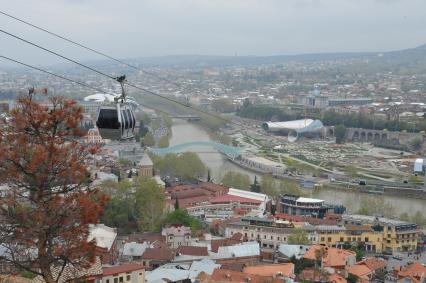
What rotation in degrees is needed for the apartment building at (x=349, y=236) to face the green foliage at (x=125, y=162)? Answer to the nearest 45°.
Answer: approximately 135° to its right

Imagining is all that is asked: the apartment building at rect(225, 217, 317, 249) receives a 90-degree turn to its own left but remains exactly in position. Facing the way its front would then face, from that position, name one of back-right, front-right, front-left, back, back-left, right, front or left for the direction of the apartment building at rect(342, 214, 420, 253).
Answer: front

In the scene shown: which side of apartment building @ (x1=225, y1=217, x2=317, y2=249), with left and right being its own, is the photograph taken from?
front

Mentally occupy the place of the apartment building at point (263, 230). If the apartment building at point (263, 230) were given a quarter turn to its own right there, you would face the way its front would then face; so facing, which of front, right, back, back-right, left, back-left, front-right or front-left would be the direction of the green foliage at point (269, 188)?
right

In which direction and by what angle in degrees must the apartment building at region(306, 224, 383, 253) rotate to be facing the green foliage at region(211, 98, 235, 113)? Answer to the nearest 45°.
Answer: approximately 180°

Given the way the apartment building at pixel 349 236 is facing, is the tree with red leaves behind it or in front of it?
in front

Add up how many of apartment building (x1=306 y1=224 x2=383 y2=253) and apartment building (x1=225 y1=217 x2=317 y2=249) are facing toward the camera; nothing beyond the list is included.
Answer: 2

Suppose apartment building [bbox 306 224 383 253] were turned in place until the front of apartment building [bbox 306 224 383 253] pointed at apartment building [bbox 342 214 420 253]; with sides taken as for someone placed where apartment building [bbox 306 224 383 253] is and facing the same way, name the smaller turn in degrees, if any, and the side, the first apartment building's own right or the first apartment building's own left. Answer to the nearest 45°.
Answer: approximately 135° to the first apartment building's own left

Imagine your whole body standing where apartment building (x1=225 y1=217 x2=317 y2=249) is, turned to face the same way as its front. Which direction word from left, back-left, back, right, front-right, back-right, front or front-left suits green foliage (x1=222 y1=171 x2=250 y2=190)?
back

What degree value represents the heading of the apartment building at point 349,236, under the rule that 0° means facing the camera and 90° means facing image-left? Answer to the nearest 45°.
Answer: approximately 0°

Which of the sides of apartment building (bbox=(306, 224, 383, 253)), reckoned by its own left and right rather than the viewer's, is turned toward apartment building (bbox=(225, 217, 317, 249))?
right

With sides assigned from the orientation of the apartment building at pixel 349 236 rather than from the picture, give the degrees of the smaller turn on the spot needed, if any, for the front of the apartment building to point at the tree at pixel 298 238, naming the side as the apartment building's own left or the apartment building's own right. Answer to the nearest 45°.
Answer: approximately 45° to the apartment building's own right

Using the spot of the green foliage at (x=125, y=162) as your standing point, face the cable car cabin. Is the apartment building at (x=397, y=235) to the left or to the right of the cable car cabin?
left
